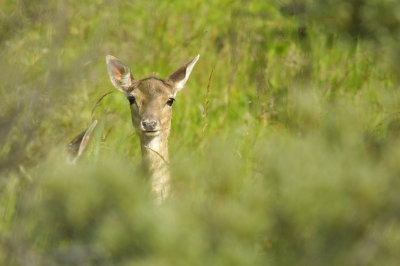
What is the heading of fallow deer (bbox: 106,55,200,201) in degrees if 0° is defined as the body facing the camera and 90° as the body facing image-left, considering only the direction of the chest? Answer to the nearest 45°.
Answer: approximately 0°
